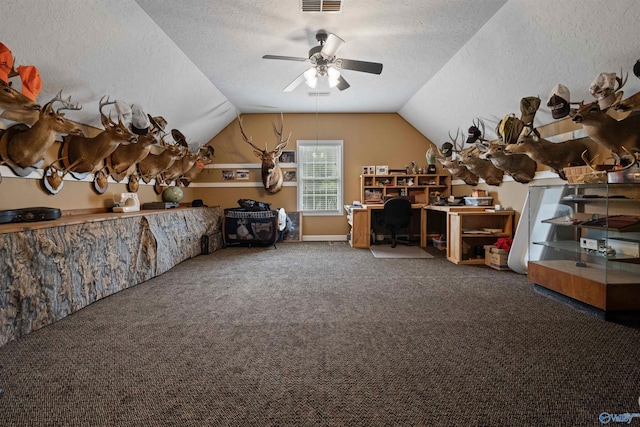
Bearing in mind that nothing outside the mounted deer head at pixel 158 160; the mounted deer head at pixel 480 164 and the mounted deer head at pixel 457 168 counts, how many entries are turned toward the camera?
0

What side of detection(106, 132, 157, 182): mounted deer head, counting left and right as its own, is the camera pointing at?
right

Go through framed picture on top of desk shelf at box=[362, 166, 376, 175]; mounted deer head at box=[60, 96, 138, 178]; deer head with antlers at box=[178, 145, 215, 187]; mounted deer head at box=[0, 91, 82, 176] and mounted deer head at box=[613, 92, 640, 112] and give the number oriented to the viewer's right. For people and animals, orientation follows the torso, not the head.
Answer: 3

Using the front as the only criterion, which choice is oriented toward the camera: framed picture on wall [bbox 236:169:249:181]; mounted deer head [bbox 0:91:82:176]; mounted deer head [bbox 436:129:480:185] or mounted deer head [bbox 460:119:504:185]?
the framed picture on wall

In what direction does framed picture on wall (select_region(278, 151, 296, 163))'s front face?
toward the camera

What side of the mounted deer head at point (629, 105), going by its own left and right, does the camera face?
left

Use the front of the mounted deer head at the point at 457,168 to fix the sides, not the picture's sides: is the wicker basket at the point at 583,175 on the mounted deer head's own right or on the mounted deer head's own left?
on the mounted deer head's own left

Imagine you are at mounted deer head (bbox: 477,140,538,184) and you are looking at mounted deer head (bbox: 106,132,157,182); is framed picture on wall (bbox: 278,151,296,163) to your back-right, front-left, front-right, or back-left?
front-right

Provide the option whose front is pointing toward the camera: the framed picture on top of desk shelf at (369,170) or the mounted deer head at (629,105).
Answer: the framed picture on top of desk shelf

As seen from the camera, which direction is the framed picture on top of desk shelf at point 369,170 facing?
toward the camera

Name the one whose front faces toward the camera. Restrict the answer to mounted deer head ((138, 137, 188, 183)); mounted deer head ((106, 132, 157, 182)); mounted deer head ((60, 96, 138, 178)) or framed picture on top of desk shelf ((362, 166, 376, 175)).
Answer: the framed picture on top of desk shelf

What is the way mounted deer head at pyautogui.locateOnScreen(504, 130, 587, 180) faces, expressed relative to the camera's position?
facing to the left of the viewer

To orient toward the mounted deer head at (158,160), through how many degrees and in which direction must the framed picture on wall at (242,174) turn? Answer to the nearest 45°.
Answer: approximately 45° to its right

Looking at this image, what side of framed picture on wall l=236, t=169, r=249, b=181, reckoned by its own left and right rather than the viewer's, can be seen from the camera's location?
front

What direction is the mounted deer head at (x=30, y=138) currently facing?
to the viewer's right

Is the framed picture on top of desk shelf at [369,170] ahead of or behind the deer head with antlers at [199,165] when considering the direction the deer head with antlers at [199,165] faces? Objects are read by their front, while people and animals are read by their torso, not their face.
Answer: ahead

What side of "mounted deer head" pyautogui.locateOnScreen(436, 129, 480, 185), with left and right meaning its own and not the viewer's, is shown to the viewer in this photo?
left

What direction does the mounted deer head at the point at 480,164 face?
to the viewer's left

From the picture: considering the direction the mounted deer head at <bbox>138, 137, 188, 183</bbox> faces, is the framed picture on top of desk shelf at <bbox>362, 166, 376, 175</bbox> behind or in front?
in front
